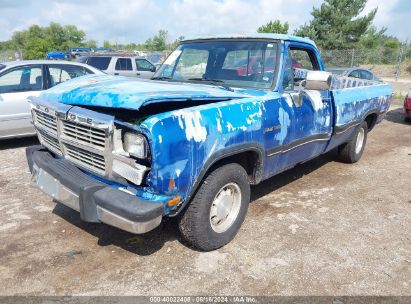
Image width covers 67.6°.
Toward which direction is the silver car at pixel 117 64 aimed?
to the viewer's right

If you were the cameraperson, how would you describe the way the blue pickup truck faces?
facing the viewer and to the left of the viewer

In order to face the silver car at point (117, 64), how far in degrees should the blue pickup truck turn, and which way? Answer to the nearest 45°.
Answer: approximately 135° to its right

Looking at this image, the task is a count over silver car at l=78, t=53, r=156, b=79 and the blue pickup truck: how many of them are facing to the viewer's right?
1

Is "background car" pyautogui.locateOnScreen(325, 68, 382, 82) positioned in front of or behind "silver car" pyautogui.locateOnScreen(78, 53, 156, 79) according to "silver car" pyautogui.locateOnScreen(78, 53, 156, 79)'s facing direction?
in front

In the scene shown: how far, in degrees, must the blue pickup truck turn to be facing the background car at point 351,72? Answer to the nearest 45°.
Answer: approximately 180°

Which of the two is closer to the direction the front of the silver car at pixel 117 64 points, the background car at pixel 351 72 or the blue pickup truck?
the background car

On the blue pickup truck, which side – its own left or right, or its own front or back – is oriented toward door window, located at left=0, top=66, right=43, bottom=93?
right

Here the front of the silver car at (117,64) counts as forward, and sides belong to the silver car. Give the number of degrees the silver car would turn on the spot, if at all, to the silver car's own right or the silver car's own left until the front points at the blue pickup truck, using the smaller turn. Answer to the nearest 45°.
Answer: approximately 90° to the silver car's own right
